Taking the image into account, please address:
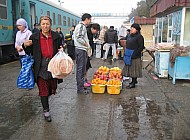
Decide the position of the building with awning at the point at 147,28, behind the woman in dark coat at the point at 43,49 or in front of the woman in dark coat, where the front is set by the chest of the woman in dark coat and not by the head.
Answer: behind

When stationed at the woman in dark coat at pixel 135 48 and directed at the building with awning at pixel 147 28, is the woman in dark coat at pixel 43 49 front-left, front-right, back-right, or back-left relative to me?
back-left

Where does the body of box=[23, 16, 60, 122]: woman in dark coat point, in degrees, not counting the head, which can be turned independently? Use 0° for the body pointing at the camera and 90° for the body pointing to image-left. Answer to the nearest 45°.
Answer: approximately 0°

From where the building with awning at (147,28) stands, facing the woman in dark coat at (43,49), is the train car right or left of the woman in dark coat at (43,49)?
right

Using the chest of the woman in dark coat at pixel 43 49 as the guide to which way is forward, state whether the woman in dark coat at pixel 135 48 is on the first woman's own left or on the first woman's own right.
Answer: on the first woman's own left

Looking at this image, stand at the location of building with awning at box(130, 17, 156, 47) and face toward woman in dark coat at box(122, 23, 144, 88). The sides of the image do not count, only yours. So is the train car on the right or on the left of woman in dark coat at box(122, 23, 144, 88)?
right

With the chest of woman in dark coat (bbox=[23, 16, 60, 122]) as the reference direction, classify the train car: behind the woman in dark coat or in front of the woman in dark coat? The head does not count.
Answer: behind
